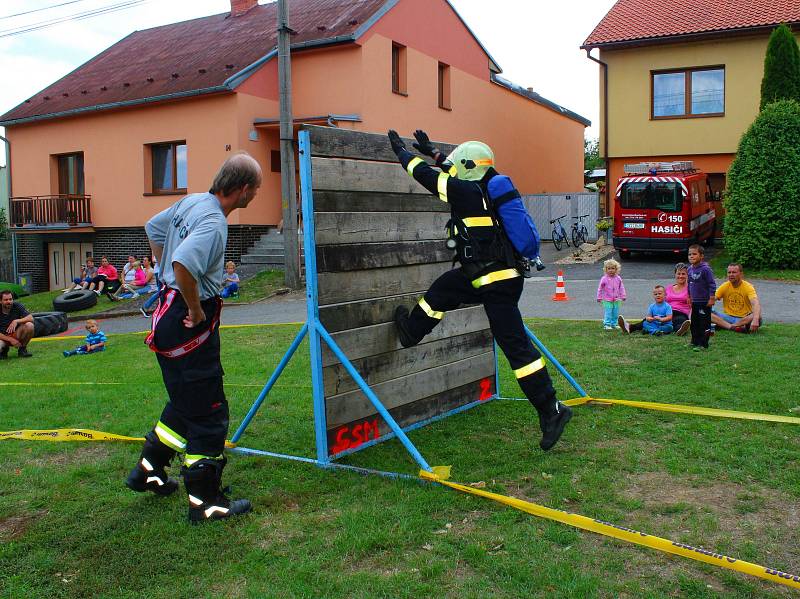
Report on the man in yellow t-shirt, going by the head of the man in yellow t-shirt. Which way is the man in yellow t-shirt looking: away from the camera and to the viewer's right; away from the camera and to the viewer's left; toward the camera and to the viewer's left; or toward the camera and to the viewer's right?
toward the camera and to the viewer's left

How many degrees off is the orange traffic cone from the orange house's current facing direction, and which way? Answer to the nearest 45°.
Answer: approximately 90° to its left

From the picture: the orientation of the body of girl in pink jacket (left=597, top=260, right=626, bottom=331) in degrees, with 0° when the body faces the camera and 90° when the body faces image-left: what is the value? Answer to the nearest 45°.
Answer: approximately 0°

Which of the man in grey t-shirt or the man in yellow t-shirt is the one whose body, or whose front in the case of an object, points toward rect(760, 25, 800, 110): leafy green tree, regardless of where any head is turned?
the man in grey t-shirt

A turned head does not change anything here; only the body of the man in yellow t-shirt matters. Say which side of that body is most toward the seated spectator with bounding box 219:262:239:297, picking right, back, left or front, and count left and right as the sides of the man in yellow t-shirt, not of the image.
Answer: right

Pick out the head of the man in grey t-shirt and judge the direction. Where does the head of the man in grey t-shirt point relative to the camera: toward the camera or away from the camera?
away from the camera

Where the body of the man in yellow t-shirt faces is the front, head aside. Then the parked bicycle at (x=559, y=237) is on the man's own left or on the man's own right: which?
on the man's own right

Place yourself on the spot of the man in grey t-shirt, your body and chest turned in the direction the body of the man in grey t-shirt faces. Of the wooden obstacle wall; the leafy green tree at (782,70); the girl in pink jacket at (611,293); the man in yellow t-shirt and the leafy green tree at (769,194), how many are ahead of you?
5
